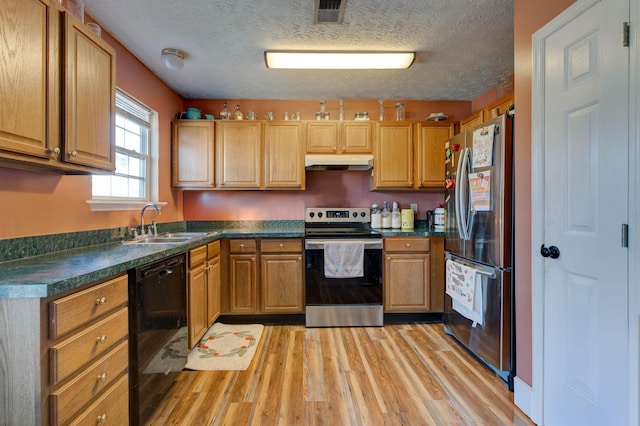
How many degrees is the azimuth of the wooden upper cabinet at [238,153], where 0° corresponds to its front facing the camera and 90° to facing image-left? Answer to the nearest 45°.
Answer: approximately 0°

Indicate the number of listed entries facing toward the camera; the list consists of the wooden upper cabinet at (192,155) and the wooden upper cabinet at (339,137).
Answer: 2

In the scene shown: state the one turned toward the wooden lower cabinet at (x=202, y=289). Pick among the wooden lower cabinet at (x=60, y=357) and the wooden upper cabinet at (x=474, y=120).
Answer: the wooden upper cabinet

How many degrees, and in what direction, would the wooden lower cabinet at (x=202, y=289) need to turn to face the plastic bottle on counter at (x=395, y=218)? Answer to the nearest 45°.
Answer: approximately 45° to its left

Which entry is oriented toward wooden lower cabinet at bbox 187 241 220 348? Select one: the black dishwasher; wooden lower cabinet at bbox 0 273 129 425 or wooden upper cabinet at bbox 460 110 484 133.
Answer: the wooden upper cabinet

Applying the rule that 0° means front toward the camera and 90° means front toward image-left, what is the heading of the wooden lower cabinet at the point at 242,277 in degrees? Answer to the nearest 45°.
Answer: approximately 0°

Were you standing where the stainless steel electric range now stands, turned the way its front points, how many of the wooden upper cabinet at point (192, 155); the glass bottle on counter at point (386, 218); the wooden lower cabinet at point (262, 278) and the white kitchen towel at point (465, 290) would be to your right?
2

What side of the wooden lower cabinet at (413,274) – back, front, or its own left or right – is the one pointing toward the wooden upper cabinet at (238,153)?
right

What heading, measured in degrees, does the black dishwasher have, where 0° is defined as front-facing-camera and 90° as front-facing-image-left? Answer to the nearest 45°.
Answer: approximately 315°
